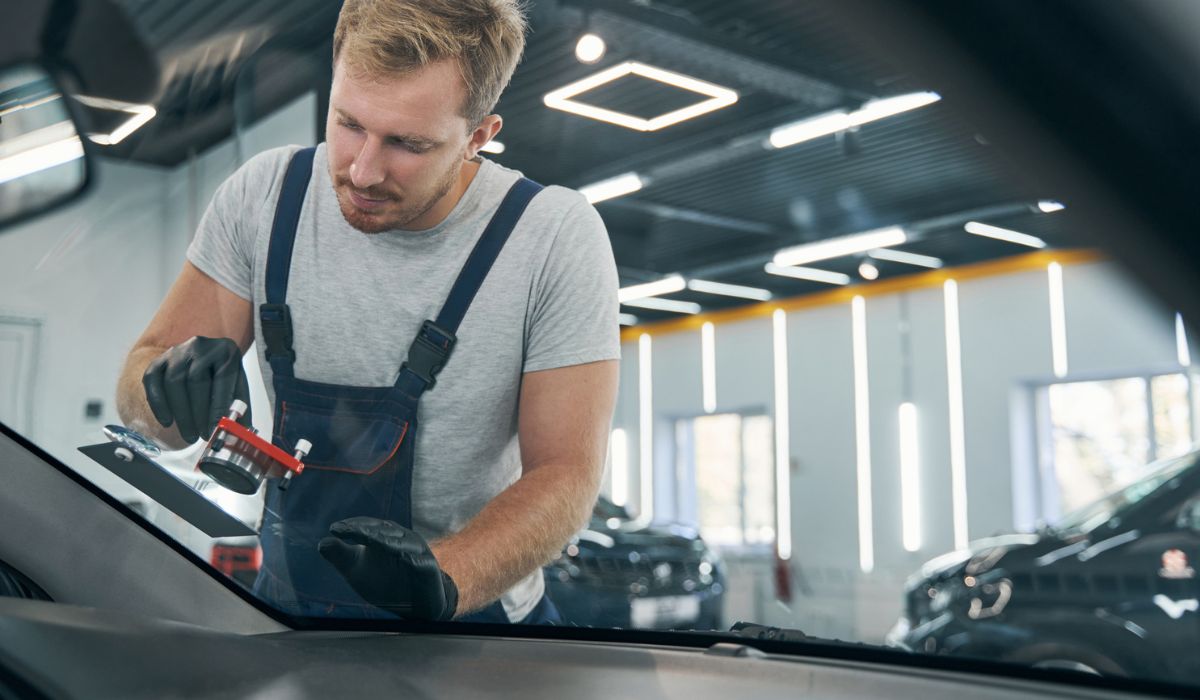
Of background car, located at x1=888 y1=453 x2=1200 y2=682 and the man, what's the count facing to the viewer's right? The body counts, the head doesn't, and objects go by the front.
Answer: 0

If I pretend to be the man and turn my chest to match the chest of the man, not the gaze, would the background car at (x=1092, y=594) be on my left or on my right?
on my left

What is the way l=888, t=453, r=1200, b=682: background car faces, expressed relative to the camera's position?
facing the viewer and to the left of the viewer

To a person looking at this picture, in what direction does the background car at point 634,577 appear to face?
facing the viewer and to the right of the viewer

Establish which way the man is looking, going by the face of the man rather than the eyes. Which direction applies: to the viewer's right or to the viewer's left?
to the viewer's left
